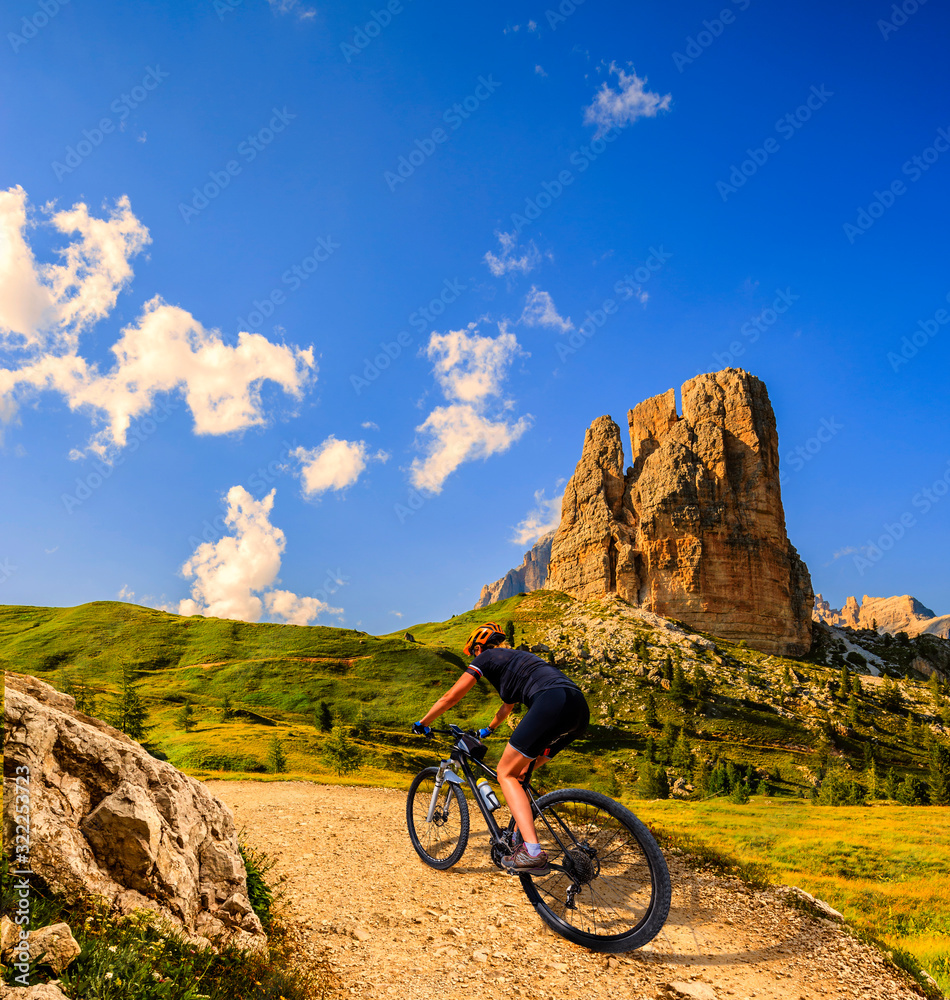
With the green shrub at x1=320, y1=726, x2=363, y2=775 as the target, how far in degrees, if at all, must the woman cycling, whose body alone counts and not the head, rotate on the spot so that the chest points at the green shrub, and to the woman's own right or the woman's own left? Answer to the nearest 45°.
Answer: approximately 45° to the woman's own right

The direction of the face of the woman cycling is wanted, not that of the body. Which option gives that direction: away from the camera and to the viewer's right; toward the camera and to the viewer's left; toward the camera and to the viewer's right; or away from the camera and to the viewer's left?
away from the camera and to the viewer's left

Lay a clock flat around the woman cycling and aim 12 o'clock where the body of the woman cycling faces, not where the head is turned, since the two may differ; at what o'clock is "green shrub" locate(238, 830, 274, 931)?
The green shrub is roughly at 11 o'clock from the woman cycling.

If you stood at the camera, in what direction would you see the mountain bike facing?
facing away from the viewer and to the left of the viewer

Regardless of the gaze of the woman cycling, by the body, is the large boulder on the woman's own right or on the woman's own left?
on the woman's own left

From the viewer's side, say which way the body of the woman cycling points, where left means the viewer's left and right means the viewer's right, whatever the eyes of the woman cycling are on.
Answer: facing away from the viewer and to the left of the viewer

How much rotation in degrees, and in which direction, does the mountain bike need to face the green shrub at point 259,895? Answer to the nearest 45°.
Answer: approximately 45° to its left
